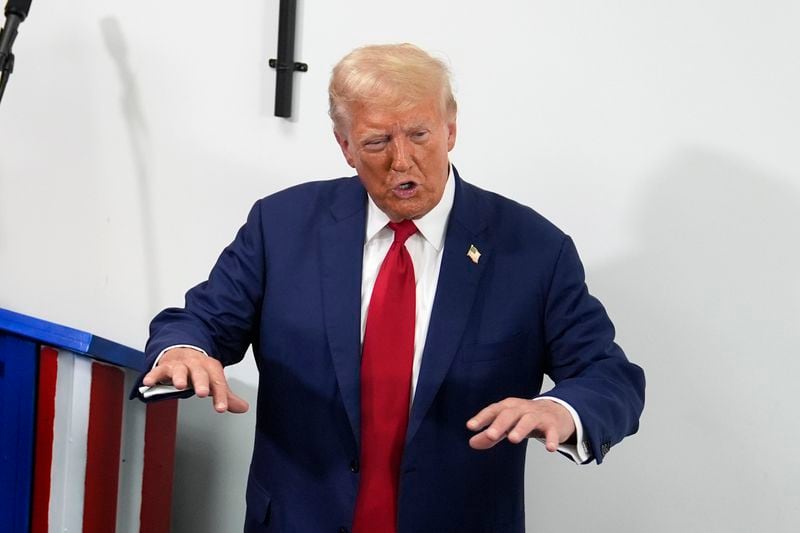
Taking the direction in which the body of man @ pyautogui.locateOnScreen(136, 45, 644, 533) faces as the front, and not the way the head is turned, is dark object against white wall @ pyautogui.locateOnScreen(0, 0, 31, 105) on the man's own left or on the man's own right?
on the man's own right

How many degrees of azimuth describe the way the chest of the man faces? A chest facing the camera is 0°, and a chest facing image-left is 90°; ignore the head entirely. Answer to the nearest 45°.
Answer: approximately 0°

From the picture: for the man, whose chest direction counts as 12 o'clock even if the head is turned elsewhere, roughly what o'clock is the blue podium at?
The blue podium is roughly at 4 o'clock from the man.
